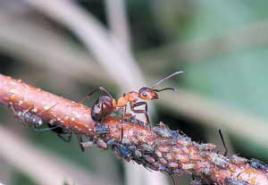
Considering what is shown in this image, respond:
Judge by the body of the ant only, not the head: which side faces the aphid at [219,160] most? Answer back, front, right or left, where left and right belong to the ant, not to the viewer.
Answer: front

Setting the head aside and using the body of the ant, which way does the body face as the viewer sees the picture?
to the viewer's right
